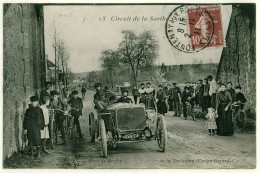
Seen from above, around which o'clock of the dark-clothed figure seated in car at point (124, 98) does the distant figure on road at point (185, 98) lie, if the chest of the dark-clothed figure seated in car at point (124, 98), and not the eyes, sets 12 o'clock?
the distant figure on road at point (185, 98) is roughly at 8 o'clock from the dark-clothed figure seated in car at point (124, 98).

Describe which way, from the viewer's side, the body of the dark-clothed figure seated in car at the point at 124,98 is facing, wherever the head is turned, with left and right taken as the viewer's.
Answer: facing the viewer

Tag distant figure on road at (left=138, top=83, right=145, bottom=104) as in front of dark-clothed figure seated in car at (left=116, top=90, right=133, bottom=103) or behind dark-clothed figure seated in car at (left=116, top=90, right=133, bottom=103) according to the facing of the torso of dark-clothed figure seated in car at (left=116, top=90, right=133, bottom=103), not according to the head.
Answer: behind

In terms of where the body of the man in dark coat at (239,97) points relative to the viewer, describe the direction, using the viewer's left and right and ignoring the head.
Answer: facing the viewer and to the left of the viewer

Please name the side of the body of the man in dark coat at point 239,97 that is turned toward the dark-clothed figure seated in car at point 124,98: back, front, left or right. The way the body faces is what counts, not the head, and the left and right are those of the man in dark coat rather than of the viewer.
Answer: front
